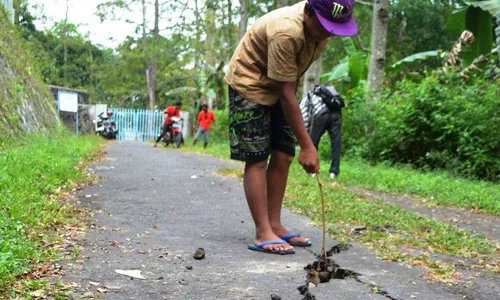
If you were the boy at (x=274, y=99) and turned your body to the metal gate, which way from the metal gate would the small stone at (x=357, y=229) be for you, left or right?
right

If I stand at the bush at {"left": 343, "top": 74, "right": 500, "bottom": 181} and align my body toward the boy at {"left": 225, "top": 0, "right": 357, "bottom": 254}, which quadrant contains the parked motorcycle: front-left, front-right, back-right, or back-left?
back-right

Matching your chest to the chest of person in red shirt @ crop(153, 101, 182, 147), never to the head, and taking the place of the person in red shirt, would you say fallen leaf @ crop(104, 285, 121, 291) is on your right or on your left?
on your right

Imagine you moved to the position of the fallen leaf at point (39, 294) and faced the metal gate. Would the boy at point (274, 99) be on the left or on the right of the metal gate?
right
